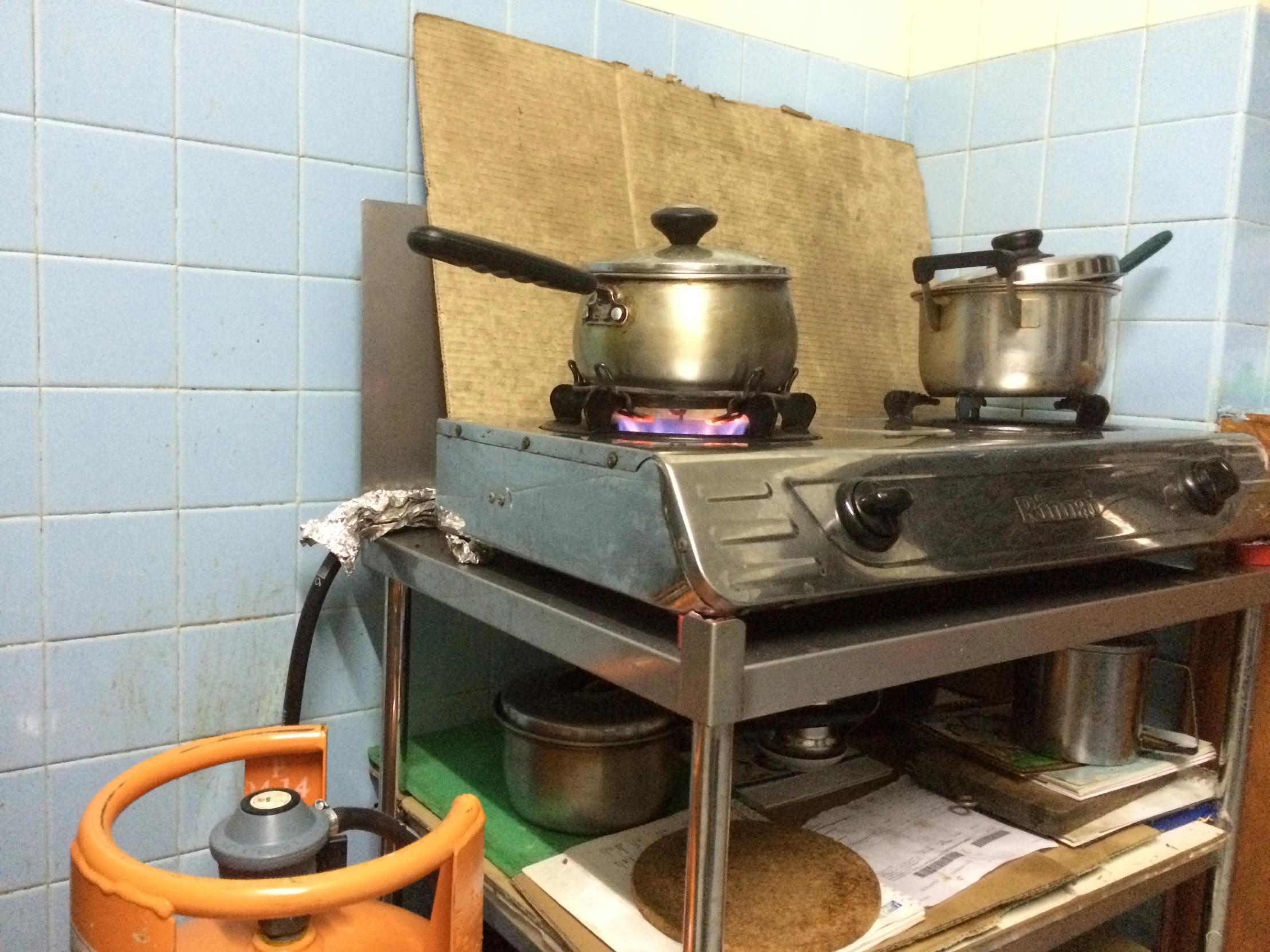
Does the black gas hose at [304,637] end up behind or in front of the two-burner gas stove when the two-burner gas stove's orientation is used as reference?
behind

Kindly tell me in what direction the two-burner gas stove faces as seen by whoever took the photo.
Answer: facing the viewer and to the right of the viewer
